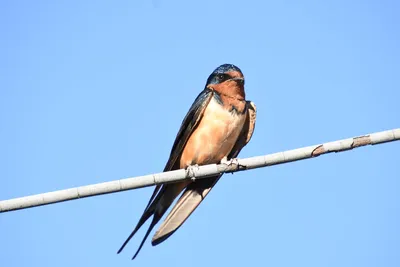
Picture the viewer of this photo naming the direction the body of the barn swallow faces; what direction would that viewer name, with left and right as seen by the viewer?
facing the viewer and to the right of the viewer
